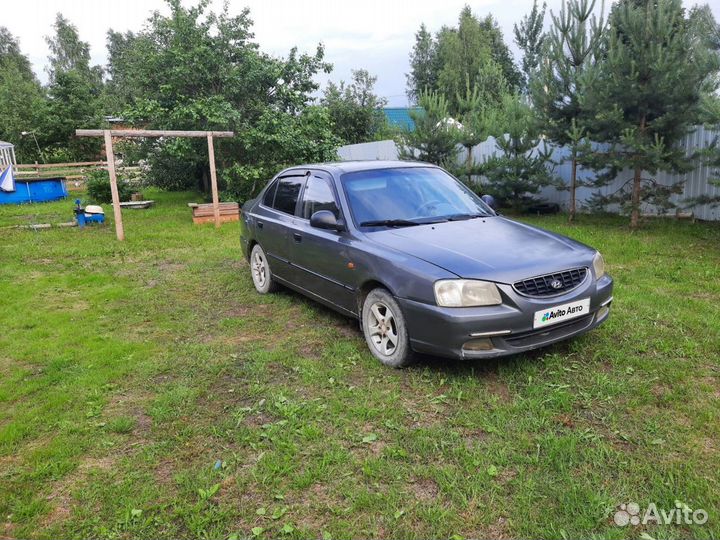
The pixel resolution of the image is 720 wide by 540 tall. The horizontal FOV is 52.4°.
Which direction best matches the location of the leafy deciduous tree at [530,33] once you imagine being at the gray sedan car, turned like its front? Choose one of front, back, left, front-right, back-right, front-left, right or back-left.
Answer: back-left

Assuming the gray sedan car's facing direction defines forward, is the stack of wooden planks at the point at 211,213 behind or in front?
behind

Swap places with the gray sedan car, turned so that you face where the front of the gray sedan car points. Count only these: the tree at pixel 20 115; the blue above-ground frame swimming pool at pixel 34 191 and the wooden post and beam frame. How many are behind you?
3

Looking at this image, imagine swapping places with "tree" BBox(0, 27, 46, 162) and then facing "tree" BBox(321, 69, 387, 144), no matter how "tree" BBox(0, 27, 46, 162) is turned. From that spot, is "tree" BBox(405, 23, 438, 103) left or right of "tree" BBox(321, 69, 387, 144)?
left

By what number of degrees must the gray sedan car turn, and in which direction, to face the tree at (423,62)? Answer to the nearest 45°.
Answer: approximately 135° to its left

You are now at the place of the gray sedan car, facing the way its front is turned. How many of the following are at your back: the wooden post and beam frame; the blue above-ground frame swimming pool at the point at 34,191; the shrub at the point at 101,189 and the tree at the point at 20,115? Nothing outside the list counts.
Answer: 4

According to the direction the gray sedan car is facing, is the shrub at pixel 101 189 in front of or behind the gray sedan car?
behind

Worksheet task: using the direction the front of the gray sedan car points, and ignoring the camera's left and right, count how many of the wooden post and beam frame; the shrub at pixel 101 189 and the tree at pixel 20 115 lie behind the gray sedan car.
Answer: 3

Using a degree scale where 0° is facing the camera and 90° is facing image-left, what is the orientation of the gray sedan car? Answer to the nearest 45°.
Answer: approximately 315°

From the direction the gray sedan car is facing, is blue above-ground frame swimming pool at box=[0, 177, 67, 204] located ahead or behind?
behind

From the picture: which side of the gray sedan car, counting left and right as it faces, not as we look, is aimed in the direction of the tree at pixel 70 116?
back

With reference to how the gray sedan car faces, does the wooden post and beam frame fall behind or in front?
behind
